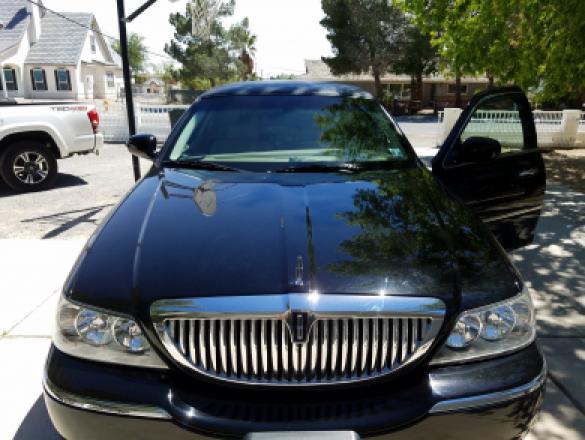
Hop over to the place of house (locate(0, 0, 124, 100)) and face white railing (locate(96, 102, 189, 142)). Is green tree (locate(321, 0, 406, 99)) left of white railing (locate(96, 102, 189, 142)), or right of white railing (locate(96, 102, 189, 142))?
left

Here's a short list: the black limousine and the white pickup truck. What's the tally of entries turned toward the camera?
1

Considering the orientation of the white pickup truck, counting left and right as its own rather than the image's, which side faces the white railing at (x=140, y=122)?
right

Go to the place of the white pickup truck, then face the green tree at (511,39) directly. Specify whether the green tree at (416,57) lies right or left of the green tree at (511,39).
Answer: left

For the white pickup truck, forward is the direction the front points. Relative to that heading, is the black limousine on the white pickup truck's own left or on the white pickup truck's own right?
on the white pickup truck's own left

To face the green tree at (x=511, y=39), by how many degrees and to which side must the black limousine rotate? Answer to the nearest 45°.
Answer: approximately 135° to its left

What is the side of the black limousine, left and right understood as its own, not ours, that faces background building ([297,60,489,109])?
back

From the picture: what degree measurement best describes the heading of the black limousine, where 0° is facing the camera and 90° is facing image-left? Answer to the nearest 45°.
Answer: approximately 0°

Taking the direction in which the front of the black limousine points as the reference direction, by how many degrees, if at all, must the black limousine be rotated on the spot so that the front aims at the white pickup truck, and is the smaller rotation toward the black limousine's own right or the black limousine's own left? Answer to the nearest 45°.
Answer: approximately 135° to the black limousine's own right

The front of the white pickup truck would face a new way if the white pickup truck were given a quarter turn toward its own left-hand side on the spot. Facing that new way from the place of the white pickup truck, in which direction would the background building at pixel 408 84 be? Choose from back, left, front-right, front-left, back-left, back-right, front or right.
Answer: back-left

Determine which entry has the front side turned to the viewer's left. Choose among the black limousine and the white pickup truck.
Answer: the white pickup truck

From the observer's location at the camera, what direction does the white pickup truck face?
facing to the left of the viewer

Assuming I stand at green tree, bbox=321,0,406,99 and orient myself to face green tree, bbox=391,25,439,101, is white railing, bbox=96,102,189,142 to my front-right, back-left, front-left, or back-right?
back-right

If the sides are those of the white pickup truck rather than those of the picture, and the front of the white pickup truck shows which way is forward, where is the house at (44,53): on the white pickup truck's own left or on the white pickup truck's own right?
on the white pickup truck's own right

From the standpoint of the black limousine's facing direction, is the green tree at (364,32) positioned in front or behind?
behind
